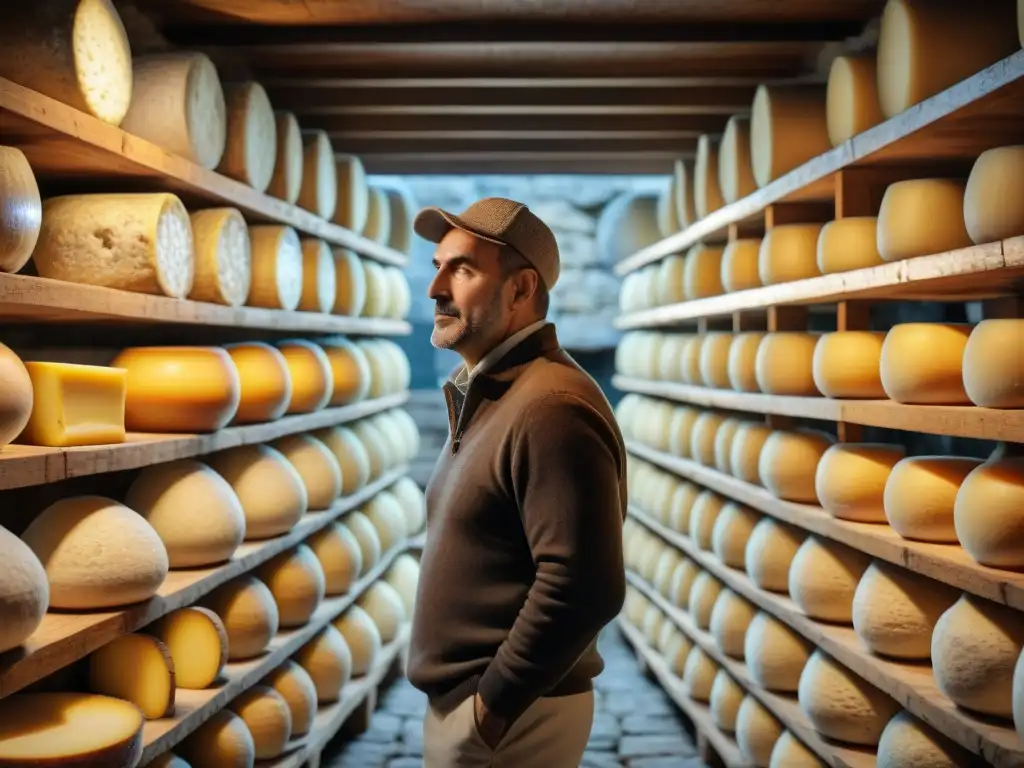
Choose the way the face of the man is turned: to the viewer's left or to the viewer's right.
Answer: to the viewer's left

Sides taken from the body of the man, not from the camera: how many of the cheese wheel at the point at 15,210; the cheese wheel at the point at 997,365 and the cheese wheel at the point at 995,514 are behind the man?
2

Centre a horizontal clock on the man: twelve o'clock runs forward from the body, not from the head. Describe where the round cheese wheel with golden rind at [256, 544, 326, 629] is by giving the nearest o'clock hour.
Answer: The round cheese wheel with golden rind is roughly at 2 o'clock from the man.

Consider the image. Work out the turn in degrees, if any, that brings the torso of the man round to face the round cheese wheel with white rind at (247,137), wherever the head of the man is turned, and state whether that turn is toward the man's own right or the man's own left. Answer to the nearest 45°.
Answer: approximately 45° to the man's own right

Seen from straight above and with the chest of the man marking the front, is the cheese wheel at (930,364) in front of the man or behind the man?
behind

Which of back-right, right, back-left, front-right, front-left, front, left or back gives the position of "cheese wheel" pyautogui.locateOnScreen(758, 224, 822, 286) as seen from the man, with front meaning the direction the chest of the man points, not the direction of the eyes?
back-right

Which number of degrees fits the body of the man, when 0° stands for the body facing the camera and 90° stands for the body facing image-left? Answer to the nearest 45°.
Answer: approximately 90°

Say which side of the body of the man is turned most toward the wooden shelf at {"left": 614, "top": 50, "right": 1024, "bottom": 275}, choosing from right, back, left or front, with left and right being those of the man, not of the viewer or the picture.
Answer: back
